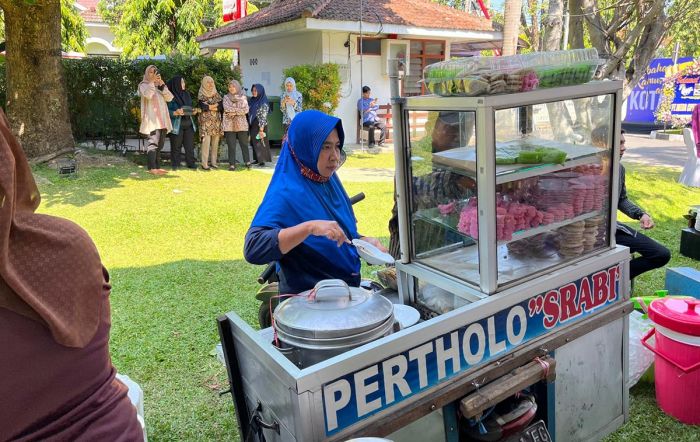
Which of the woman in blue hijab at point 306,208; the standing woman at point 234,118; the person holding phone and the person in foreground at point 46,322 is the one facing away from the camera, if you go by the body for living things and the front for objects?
the person in foreground

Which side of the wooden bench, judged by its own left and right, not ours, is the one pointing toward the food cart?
front

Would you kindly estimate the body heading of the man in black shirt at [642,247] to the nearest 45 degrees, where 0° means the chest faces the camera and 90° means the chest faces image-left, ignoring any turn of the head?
approximately 270°

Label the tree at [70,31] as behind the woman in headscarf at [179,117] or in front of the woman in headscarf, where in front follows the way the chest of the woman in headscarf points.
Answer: behind

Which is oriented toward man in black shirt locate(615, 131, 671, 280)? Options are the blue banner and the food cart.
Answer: the blue banner

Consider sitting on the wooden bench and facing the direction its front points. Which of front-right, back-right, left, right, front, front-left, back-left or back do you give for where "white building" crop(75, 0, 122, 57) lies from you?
back-right

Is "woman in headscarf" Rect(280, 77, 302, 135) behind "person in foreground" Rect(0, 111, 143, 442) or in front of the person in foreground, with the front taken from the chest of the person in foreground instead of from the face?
in front

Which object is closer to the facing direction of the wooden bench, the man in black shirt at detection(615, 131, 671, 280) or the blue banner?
the man in black shirt

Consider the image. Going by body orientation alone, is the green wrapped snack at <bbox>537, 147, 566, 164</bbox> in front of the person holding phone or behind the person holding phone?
in front

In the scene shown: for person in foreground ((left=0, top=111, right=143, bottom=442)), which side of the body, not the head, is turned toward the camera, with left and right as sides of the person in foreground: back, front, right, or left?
back
